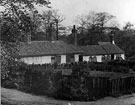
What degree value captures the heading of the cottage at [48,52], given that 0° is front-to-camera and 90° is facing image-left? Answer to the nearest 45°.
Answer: approximately 0°
